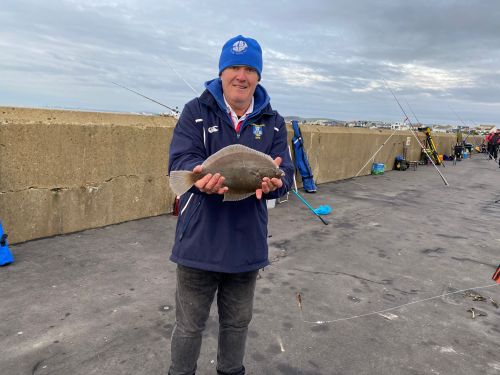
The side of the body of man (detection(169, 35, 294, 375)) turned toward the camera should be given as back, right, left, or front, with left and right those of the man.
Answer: front

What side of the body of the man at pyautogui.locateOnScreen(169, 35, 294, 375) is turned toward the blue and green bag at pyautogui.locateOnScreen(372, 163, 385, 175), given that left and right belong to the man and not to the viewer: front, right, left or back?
back

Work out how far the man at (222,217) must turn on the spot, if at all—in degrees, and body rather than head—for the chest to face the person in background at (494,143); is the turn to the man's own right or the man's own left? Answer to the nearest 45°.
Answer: approximately 135° to the man's own left

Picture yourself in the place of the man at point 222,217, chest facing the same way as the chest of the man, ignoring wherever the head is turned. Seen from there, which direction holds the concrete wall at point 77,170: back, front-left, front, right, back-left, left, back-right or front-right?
back-right

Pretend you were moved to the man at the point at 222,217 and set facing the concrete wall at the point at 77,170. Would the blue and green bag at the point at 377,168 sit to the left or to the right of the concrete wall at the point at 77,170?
right
